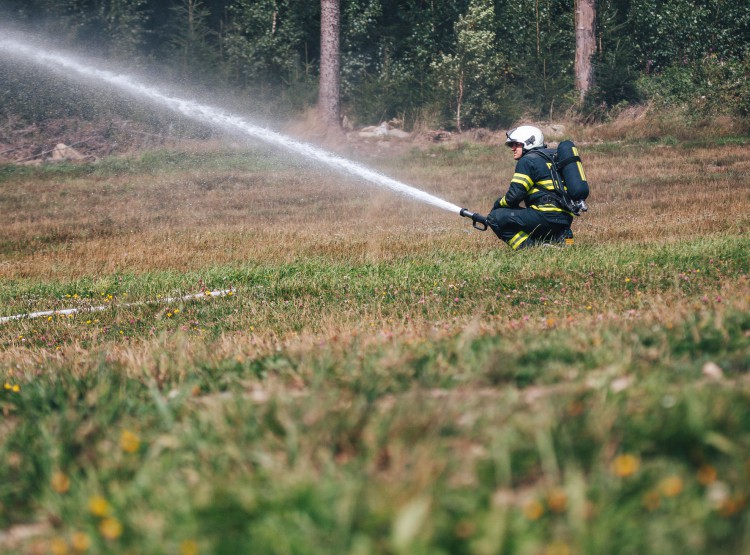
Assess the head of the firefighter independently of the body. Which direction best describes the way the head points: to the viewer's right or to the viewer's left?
to the viewer's left

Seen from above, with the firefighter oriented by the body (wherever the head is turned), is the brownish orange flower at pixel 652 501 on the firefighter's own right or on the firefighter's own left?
on the firefighter's own left

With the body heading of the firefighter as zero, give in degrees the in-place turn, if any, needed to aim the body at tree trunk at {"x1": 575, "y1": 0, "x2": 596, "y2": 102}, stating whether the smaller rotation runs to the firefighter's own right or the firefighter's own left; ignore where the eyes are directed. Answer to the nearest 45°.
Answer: approximately 90° to the firefighter's own right

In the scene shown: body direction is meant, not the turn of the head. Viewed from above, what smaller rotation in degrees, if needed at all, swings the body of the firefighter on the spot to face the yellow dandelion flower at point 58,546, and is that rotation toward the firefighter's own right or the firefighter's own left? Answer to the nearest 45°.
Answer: approximately 90° to the firefighter's own left

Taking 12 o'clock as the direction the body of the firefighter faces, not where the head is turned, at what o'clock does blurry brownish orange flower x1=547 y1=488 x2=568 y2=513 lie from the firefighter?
The blurry brownish orange flower is roughly at 9 o'clock from the firefighter.

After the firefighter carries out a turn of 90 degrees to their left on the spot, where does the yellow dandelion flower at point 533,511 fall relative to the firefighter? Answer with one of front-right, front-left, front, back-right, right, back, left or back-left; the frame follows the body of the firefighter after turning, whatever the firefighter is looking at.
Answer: front

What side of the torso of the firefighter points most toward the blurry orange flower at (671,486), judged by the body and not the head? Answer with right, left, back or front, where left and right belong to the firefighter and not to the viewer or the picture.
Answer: left

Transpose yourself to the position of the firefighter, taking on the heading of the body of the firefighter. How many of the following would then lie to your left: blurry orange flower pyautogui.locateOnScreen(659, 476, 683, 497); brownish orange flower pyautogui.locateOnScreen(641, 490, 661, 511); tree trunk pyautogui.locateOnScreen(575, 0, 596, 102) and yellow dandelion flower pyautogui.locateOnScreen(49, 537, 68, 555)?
3

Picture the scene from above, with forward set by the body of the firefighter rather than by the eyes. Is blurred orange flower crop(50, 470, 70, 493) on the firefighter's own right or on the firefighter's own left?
on the firefighter's own left

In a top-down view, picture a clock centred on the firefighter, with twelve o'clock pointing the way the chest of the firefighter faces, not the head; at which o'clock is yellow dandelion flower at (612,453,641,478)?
The yellow dandelion flower is roughly at 9 o'clock from the firefighter.

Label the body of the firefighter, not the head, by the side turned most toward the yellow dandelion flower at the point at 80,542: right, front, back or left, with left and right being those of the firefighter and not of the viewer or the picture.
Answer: left

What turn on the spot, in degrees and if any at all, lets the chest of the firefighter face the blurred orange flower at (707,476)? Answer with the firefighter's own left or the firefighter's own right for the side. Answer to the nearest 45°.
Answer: approximately 90° to the firefighter's own left

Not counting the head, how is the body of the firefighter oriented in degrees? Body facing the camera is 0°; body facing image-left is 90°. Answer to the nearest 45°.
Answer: approximately 90°

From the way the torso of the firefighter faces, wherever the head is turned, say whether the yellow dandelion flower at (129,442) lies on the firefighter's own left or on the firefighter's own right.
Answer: on the firefighter's own left

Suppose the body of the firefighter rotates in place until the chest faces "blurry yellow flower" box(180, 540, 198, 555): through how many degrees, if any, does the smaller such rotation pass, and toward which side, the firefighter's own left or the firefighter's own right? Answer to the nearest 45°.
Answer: approximately 90° to the firefighter's own left
